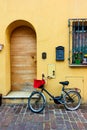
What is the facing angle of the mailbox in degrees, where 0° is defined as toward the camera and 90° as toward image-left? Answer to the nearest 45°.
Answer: approximately 0°

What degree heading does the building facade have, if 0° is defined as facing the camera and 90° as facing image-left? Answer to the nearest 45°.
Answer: approximately 0°

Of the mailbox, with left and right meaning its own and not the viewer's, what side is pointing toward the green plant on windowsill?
left

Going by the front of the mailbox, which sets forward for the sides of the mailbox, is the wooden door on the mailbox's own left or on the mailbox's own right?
on the mailbox's own right
